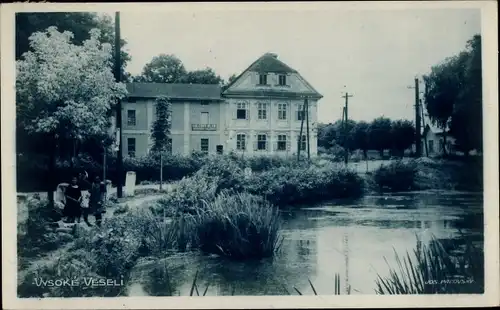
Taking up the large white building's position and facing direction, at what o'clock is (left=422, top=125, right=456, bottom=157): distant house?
The distant house is roughly at 9 o'clock from the large white building.

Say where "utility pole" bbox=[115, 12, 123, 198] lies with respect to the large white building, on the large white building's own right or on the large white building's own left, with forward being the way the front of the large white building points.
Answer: on the large white building's own right

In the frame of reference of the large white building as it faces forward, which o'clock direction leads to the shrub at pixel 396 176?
The shrub is roughly at 11 o'clock from the large white building.

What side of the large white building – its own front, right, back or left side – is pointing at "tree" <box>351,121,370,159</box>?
left

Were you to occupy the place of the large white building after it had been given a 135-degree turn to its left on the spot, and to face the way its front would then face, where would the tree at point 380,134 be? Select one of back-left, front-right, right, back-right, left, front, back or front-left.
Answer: front-right

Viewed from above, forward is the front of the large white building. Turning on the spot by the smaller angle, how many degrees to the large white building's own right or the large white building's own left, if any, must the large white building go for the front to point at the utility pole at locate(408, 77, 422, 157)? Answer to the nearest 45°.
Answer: approximately 90° to the large white building's own left
